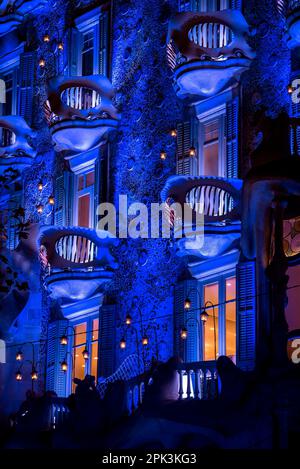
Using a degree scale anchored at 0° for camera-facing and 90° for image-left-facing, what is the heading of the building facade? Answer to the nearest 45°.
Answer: approximately 45°
